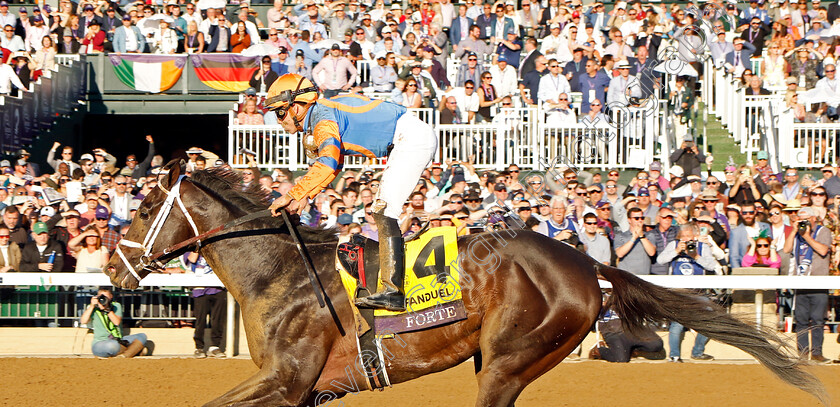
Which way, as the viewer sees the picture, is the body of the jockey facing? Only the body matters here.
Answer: to the viewer's left

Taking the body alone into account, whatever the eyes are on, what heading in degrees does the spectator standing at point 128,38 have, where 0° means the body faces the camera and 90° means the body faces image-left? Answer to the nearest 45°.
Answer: approximately 0°

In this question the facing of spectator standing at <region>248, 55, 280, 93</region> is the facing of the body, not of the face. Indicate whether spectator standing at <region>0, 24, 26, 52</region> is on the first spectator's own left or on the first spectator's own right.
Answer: on the first spectator's own right

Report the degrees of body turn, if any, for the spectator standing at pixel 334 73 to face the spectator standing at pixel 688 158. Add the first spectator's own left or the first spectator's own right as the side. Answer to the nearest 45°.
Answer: approximately 45° to the first spectator's own left

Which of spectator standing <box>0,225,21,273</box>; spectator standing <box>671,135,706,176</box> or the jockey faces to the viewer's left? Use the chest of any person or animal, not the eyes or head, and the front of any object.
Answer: the jockey

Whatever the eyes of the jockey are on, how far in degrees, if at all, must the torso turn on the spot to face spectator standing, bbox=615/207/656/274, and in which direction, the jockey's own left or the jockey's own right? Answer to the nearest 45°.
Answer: approximately 135° to the jockey's own right

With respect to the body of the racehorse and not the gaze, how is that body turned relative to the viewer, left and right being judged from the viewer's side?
facing to the left of the viewer

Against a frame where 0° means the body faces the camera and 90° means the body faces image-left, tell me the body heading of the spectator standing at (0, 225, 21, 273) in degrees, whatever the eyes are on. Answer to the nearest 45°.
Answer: approximately 0°

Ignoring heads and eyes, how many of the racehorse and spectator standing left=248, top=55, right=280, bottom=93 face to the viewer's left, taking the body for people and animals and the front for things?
1
